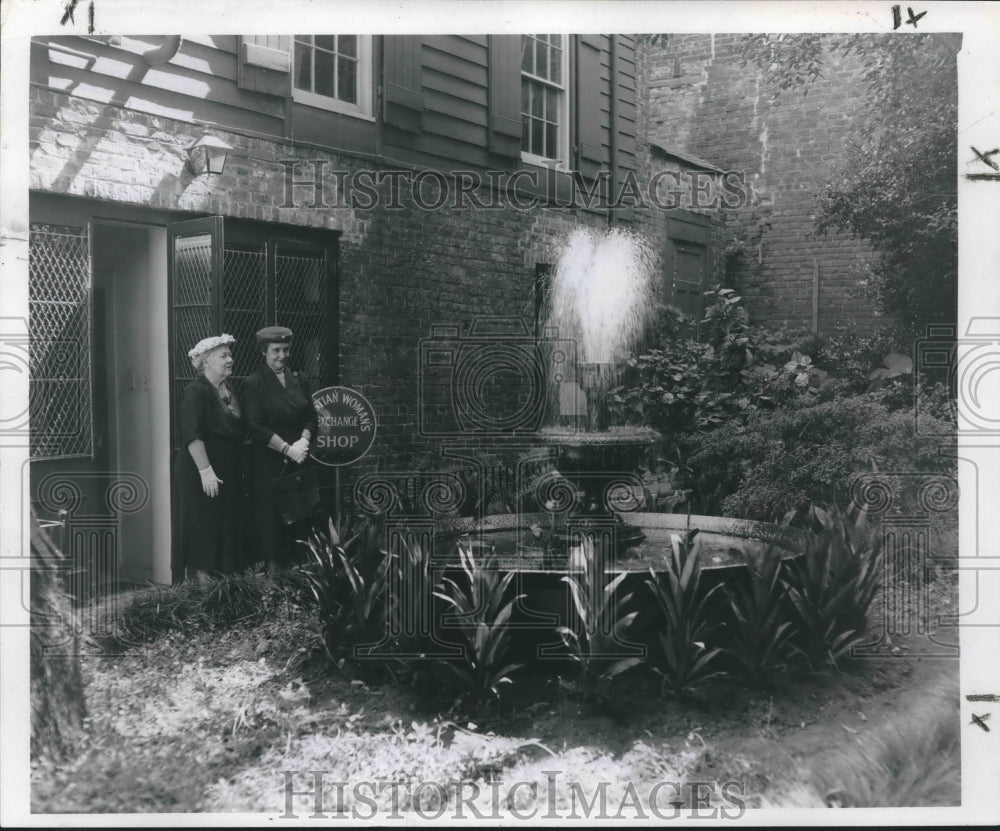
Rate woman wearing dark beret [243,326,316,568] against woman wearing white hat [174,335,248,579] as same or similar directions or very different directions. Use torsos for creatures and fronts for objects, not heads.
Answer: same or similar directions

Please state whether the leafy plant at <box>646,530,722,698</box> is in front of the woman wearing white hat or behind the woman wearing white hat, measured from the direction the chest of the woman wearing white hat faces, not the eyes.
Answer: in front

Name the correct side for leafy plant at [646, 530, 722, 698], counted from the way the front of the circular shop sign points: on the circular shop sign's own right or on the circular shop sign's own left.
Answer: on the circular shop sign's own left

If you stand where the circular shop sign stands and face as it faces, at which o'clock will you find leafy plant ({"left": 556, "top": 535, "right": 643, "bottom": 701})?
The leafy plant is roughly at 10 o'clock from the circular shop sign.

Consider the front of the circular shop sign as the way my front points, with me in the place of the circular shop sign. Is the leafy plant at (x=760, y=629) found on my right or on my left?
on my left

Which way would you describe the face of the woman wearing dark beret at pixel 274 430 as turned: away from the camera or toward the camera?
toward the camera

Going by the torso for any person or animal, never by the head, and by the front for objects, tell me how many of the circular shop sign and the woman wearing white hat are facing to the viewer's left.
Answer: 0

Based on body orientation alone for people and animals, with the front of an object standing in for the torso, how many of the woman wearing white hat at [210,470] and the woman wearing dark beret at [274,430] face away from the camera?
0

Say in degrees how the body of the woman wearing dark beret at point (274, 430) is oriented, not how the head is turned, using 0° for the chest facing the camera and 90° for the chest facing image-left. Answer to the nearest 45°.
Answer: approximately 315°

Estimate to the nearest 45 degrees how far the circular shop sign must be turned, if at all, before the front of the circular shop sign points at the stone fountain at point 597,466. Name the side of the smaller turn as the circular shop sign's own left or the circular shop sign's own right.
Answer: approximately 90° to the circular shop sign's own left

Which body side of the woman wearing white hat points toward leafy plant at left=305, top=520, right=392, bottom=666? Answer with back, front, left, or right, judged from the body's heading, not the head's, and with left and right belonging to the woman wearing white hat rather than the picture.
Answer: front

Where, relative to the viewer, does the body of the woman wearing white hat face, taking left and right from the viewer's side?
facing the viewer and to the right of the viewer

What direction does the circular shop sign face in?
toward the camera

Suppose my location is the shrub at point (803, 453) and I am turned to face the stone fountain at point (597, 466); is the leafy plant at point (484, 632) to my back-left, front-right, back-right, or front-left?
front-left

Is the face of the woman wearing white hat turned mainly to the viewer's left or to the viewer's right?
to the viewer's right
